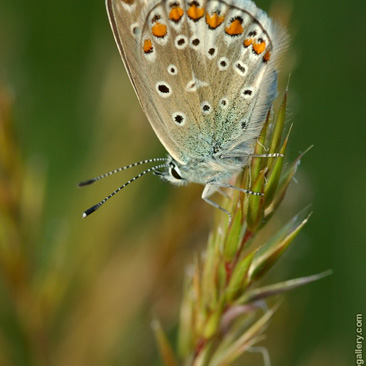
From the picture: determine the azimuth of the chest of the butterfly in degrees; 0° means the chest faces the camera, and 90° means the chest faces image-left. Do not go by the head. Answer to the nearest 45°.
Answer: approximately 90°
